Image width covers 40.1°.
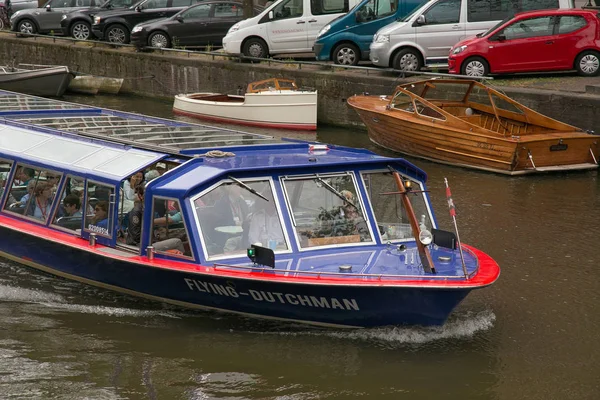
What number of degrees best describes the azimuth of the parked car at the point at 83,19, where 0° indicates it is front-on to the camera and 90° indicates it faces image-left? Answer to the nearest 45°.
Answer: approximately 90°

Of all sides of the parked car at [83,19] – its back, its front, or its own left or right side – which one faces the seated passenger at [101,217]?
left

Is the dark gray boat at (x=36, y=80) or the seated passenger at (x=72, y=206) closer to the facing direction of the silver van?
the dark gray boat

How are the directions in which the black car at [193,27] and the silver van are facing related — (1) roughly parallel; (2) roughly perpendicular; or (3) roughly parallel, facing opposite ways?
roughly parallel

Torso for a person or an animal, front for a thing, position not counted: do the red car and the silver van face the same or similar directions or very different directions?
same or similar directions

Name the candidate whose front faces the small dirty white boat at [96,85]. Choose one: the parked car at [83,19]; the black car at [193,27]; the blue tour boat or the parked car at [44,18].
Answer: the black car

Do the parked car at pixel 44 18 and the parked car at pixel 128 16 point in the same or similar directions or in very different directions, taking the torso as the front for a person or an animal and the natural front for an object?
same or similar directions

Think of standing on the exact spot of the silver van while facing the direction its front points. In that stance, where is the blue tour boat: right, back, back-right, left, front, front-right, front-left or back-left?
left

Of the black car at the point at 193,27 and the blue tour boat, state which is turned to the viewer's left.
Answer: the black car

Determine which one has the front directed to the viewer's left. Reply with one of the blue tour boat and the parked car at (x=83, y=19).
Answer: the parked car

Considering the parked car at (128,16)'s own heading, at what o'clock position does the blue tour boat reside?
The blue tour boat is roughly at 9 o'clock from the parked car.

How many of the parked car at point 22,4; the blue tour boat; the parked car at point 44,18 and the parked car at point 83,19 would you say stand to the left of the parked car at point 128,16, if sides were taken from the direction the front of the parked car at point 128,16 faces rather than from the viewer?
1

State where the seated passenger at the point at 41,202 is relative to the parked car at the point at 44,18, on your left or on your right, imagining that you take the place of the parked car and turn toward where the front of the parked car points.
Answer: on your left

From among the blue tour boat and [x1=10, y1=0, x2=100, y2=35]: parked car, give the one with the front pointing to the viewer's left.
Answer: the parked car

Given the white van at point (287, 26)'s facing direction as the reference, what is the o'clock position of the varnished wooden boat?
The varnished wooden boat is roughly at 8 o'clock from the white van.

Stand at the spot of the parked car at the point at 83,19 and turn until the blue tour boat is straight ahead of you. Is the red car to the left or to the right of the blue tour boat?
left

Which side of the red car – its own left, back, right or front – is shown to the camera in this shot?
left

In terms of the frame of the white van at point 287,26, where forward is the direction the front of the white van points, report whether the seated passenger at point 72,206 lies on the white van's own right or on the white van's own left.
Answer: on the white van's own left

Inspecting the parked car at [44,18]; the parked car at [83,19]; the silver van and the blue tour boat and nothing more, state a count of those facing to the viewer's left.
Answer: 3

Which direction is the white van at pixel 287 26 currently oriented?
to the viewer's left

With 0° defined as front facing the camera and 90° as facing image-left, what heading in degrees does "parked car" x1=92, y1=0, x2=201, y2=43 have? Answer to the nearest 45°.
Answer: approximately 90°
